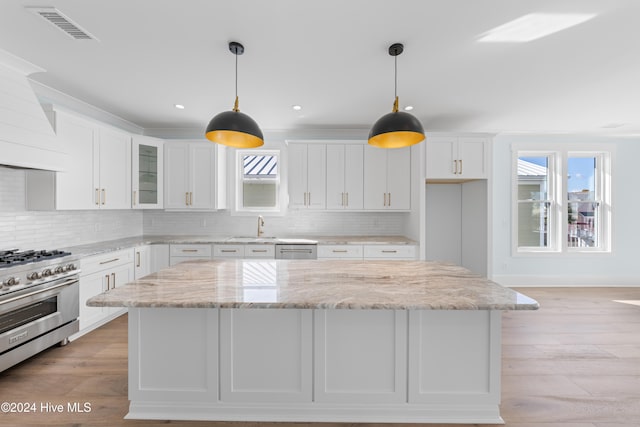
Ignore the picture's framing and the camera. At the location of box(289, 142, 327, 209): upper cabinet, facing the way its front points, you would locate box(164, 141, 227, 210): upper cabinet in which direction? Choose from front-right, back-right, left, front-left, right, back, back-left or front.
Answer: right

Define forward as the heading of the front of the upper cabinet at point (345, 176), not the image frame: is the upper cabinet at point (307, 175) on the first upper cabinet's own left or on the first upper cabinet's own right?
on the first upper cabinet's own right

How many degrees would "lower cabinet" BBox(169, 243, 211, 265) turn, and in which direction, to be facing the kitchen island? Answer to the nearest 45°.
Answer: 0° — it already faces it

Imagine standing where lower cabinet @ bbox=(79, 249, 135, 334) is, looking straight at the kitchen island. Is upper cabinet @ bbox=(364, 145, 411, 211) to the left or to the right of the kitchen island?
left

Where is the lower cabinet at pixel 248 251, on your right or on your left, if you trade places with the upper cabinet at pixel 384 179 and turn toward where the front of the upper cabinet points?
on your right

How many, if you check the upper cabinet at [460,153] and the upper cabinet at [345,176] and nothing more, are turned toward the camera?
2

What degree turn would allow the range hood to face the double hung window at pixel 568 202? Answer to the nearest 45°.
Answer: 0° — it already faces it

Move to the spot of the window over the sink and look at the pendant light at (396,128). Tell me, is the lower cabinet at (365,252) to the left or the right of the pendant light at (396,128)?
left

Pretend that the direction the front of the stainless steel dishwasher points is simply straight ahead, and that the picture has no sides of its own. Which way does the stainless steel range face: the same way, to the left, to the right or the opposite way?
to the left

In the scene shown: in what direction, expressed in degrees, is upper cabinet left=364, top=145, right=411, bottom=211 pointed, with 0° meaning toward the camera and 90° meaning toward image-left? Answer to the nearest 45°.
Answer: approximately 0°

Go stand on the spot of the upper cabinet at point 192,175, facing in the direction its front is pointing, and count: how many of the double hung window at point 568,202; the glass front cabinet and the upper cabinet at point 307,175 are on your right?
1

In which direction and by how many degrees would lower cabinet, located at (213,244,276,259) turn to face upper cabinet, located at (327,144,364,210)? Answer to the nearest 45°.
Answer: approximately 90° to its left
